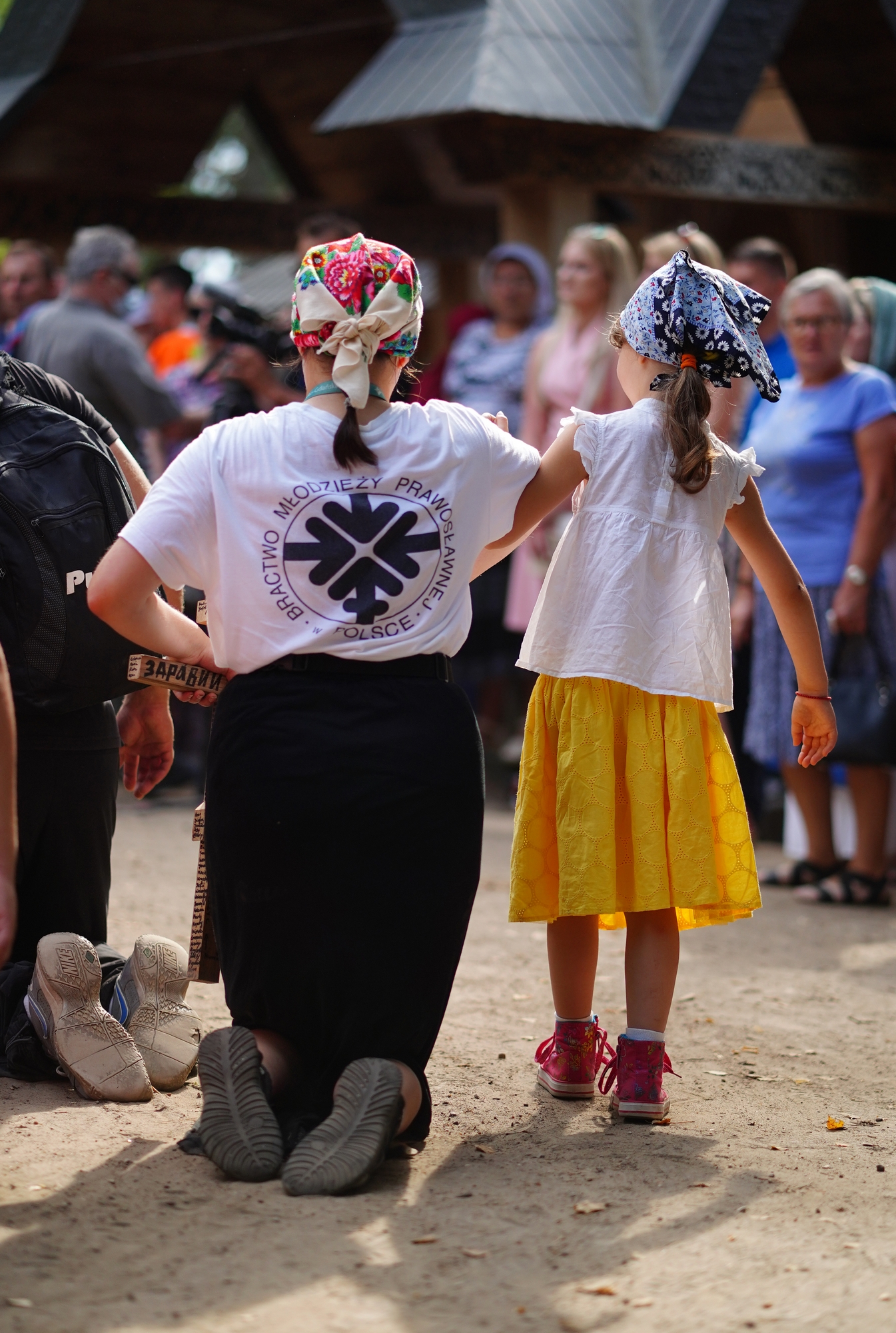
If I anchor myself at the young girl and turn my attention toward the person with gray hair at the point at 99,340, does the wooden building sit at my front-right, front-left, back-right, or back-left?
front-right

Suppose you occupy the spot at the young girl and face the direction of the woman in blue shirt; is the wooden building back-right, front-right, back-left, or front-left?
front-left

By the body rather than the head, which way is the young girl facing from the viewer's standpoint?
away from the camera

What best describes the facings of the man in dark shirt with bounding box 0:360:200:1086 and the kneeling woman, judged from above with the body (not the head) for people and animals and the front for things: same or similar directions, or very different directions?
same or similar directions

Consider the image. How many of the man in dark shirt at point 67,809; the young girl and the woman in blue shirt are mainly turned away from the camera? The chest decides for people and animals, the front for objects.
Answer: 2

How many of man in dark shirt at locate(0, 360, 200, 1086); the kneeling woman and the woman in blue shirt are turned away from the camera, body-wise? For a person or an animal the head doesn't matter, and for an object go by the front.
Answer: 2

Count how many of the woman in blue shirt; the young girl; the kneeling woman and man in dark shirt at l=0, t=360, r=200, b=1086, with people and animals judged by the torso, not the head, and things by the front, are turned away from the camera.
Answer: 3

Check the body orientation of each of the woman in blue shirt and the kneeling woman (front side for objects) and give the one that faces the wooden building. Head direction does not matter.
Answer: the kneeling woman

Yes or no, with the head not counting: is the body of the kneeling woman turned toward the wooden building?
yes

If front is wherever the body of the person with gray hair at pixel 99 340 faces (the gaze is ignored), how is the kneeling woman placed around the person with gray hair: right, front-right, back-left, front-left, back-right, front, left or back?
back-right

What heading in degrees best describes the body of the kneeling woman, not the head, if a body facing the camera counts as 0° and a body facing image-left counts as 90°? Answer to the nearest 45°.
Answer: approximately 180°

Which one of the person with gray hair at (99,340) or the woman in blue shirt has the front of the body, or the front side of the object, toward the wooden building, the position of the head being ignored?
the person with gray hair

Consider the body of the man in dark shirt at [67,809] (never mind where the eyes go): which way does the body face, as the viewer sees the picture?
away from the camera

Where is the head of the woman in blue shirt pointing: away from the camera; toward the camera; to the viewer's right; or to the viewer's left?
toward the camera

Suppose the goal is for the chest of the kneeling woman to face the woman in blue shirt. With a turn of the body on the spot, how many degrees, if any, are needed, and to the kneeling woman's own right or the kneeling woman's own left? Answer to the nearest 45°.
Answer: approximately 45° to the kneeling woman's own right

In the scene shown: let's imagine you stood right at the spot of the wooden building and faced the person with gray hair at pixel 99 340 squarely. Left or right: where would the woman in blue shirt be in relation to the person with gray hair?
left

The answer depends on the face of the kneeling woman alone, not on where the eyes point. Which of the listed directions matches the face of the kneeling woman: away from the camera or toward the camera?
away from the camera

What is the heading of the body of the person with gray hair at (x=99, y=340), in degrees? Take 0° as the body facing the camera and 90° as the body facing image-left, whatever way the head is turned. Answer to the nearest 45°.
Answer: approximately 225°

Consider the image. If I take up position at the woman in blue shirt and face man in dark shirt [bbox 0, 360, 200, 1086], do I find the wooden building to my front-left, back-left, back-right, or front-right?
back-right

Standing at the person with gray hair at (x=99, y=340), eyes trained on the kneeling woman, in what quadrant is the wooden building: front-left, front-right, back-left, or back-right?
back-left

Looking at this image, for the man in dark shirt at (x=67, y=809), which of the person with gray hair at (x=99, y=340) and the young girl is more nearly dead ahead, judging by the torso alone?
the person with gray hair
